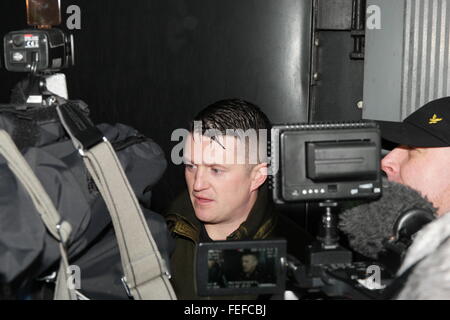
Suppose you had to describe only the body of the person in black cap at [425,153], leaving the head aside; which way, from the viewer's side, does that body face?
to the viewer's left

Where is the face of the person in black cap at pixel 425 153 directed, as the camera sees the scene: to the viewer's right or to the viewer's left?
to the viewer's left

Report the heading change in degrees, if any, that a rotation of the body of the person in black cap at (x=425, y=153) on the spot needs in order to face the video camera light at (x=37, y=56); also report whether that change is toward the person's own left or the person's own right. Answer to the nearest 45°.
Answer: approximately 45° to the person's own left

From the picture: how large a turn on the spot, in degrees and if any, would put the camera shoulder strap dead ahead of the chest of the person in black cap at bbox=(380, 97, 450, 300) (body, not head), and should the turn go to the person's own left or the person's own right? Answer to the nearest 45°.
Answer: approximately 45° to the person's own left
